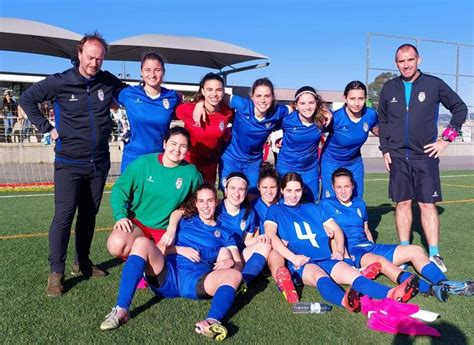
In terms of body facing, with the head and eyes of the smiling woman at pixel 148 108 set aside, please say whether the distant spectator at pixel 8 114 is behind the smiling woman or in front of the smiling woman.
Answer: behind

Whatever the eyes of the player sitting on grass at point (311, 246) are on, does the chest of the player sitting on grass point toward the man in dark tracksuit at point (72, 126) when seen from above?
no

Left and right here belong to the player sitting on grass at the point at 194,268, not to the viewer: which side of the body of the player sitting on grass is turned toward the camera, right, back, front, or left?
front

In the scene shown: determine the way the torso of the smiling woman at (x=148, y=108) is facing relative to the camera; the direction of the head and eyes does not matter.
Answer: toward the camera

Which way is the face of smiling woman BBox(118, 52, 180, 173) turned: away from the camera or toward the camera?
toward the camera

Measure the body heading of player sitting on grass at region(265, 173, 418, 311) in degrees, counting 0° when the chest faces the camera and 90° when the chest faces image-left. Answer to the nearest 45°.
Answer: approximately 315°

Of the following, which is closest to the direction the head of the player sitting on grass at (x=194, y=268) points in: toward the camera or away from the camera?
toward the camera

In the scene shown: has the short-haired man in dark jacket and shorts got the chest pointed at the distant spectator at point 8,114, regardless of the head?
no

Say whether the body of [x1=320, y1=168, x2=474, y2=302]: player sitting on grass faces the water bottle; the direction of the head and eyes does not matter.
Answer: no

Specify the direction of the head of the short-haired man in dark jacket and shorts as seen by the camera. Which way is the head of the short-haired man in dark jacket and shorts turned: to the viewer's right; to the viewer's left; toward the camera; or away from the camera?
toward the camera

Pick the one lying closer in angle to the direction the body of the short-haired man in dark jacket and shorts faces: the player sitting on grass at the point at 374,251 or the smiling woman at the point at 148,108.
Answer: the player sitting on grass
